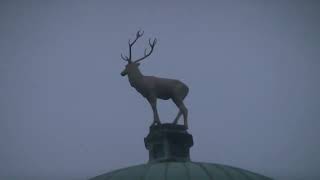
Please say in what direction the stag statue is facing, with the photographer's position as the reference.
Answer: facing to the left of the viewer
